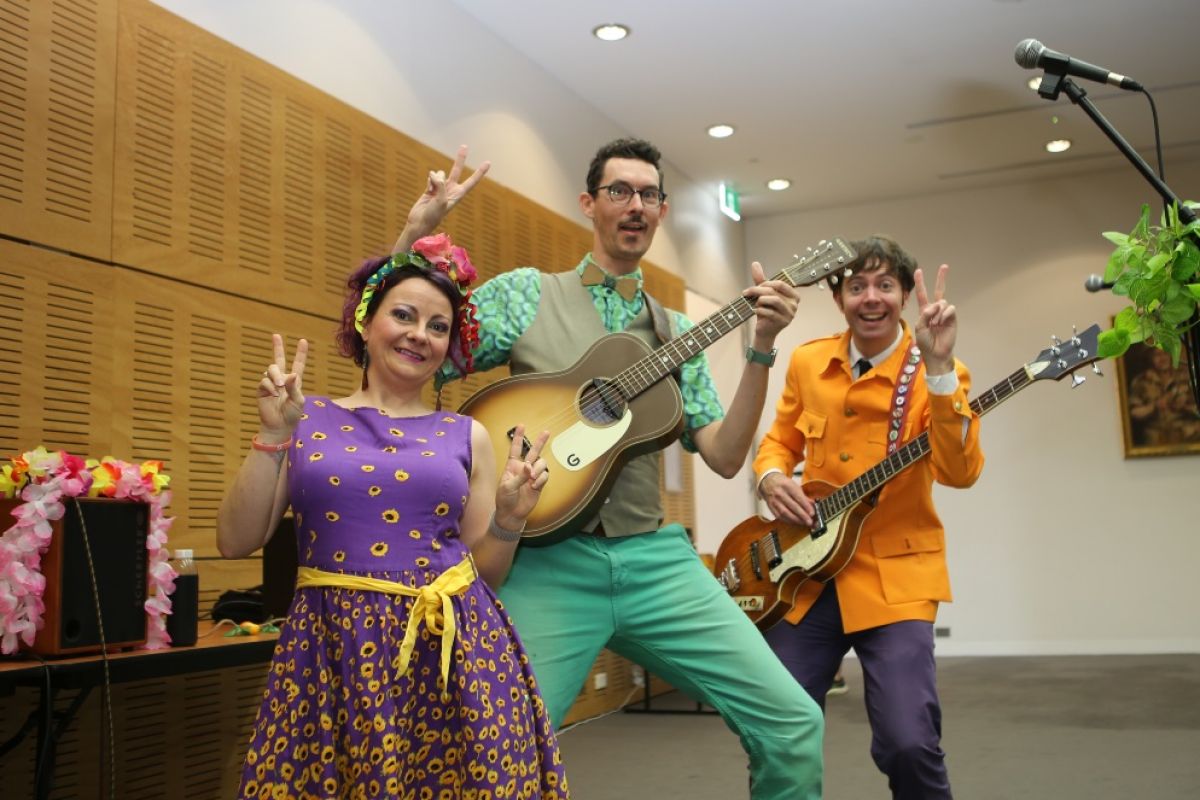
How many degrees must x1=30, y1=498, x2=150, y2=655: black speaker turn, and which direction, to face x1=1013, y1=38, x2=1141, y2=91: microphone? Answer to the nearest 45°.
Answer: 0° — it already faces it

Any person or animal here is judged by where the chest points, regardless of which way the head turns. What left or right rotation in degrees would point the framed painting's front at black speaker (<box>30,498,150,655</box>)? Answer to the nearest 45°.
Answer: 0° — it already faces it

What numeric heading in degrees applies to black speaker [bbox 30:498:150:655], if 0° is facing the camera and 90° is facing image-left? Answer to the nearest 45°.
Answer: approximately 315°

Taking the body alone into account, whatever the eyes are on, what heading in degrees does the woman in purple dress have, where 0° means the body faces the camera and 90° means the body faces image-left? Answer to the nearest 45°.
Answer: approximately 0°

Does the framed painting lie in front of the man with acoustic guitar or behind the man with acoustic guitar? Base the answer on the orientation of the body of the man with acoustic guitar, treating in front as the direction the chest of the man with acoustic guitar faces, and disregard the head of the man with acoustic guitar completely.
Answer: behind

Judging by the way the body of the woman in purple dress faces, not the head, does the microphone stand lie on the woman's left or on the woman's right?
on the woman's left
